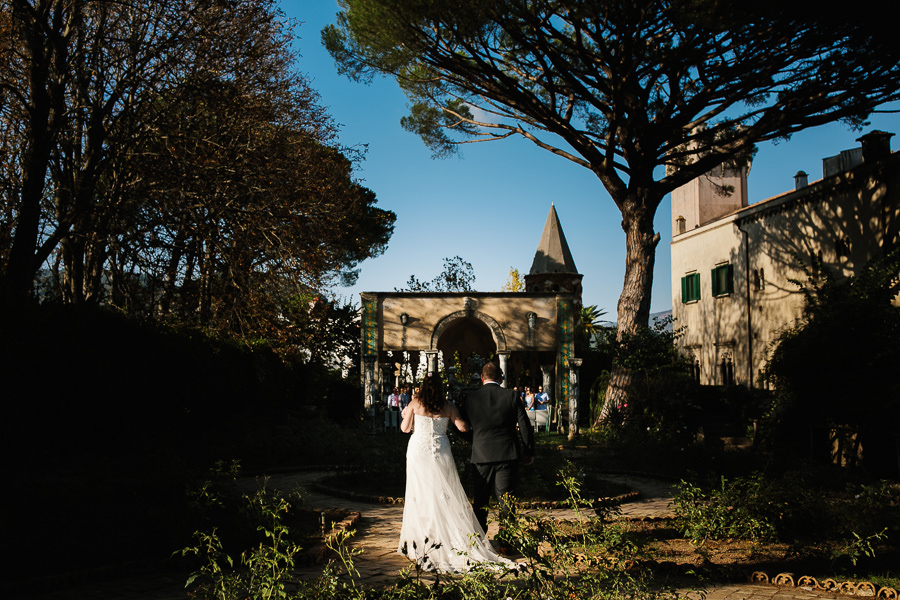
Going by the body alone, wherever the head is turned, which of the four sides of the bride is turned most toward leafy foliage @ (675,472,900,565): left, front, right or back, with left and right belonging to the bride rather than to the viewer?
right

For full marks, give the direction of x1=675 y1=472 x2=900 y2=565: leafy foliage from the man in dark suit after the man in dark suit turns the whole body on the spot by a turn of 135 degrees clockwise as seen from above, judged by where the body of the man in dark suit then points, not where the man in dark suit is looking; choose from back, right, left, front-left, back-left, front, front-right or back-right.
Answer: front-left

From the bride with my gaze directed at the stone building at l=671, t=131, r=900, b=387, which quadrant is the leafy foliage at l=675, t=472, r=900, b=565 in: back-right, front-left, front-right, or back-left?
front-right

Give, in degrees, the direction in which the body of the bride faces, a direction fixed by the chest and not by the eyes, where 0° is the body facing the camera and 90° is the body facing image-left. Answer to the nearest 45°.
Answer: approximately 180°

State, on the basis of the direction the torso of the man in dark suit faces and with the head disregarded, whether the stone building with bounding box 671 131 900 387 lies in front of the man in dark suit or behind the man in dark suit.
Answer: in front

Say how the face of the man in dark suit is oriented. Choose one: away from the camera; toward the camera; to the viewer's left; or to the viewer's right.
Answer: away from the camera

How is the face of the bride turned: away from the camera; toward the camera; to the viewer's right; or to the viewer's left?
away from the camera

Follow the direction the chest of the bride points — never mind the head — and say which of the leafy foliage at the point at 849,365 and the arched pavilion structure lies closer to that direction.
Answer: the arched pavilion structure

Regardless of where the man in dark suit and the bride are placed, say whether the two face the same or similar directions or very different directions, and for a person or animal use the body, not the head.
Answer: same or similar directions

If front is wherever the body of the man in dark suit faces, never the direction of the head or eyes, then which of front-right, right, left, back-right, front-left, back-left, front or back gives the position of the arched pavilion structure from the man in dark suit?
front

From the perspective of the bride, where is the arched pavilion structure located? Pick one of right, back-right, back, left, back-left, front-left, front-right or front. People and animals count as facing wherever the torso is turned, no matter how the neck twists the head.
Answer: front

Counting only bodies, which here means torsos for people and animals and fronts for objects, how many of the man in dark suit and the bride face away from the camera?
2

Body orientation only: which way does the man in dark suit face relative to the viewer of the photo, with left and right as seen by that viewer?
facing away from the viewer
